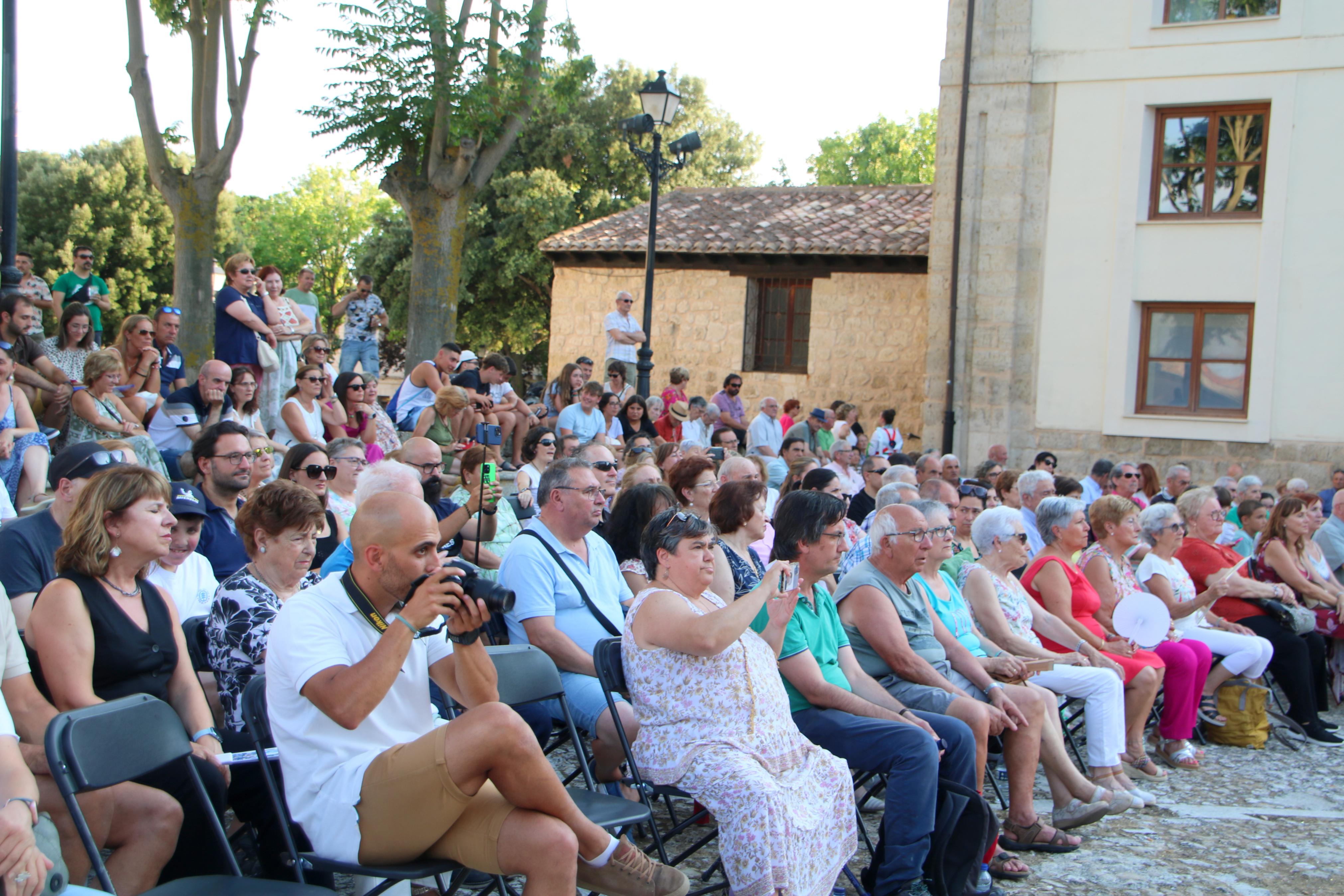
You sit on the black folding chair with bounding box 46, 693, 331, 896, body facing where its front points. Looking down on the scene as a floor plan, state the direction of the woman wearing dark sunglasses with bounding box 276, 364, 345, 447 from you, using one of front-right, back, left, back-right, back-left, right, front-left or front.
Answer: back-left

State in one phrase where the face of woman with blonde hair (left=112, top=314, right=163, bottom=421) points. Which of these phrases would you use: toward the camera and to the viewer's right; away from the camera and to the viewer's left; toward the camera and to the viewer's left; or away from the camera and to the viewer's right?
toward the camera and to the viewer's right

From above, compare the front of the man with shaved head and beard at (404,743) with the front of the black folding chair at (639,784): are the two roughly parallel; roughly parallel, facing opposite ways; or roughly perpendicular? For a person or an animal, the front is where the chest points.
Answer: roughly parallel

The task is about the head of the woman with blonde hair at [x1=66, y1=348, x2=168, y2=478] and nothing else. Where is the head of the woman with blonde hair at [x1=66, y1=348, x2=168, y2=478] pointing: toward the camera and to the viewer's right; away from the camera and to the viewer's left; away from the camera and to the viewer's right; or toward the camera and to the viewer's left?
toward the camera and to the viewer's right

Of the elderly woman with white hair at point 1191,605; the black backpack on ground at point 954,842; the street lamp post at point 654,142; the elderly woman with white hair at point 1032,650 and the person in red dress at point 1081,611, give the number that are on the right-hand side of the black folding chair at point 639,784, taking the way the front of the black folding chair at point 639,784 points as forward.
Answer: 0

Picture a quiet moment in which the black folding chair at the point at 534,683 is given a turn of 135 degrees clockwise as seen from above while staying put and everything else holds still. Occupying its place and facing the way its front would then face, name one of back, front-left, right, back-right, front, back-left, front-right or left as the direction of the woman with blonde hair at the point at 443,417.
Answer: right

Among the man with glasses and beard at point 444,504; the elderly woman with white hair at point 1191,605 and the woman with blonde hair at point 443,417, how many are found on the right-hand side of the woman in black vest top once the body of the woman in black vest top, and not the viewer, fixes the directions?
0

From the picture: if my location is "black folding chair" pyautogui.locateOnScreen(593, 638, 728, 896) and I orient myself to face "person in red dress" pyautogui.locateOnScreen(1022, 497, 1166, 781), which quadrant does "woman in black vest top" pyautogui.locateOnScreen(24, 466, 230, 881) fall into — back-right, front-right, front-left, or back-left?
back-left

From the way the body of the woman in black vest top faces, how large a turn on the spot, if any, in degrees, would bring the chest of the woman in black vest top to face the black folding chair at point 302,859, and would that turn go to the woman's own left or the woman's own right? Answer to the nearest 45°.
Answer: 0° — they already face it

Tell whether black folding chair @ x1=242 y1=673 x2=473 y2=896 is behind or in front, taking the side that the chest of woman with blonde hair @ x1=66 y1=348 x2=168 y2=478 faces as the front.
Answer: in front

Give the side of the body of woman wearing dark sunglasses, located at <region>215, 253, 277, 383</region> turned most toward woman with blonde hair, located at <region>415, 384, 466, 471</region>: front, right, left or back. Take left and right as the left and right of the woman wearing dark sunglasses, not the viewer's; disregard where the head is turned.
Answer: front

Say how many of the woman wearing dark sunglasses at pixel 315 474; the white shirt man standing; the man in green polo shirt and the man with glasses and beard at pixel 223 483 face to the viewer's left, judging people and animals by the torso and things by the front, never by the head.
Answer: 0

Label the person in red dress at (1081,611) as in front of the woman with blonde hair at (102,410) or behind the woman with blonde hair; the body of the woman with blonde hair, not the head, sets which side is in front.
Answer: in front

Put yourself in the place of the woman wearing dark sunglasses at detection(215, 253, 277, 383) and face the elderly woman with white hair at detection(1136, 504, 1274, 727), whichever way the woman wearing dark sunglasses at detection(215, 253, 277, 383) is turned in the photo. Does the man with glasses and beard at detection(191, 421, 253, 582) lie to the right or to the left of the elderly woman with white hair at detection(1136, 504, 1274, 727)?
right

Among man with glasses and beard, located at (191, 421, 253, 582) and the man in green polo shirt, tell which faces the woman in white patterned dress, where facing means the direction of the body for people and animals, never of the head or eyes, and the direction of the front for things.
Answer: the man with glasses and beard

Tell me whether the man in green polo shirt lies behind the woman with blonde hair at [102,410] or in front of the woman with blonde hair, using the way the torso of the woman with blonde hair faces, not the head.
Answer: in front

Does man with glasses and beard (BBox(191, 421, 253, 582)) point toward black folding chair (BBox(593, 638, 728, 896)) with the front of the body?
yes

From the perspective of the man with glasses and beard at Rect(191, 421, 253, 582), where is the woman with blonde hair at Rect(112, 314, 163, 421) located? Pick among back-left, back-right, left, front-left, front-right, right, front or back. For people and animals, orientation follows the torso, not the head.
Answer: back-left

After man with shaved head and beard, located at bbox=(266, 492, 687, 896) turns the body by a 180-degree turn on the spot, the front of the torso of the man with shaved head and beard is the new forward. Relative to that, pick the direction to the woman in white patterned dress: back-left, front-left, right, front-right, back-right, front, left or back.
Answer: right
